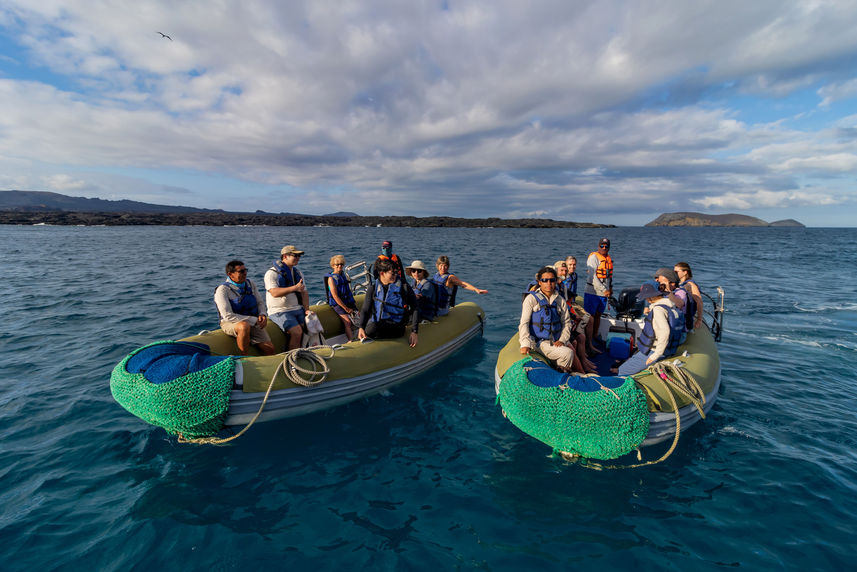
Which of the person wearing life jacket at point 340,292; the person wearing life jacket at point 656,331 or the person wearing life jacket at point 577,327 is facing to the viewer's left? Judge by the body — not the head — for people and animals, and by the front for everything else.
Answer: the person wearing life jacket at point 656,331

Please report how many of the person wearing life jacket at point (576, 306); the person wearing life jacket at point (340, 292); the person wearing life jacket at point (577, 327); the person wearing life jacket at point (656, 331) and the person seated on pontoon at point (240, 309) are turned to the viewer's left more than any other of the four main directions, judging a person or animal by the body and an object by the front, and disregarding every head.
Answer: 1

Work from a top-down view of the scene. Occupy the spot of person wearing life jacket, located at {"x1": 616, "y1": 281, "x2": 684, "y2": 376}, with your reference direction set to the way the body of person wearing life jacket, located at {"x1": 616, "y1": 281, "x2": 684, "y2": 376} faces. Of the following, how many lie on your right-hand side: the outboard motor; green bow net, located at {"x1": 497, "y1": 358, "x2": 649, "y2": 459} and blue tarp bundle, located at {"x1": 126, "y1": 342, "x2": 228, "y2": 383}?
1

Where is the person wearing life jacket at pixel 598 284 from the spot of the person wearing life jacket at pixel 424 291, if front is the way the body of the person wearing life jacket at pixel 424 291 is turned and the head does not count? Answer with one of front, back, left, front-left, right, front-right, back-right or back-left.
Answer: back-left

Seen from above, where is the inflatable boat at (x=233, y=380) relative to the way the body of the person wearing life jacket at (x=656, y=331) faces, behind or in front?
in front

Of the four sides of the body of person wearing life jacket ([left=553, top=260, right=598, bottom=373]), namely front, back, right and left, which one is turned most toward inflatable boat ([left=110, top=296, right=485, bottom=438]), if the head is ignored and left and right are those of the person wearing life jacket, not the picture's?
right

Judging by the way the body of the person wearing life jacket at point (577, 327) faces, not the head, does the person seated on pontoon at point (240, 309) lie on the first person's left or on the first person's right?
on the first person's right

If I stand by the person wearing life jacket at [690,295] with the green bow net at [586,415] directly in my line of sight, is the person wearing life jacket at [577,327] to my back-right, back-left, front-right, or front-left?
front-right

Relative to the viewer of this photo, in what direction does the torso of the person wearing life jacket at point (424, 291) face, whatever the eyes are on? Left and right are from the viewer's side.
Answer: facing the viewer and to the left of the viewer

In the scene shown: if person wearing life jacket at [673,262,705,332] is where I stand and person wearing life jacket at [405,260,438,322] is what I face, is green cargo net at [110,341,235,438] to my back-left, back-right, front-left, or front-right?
front-left

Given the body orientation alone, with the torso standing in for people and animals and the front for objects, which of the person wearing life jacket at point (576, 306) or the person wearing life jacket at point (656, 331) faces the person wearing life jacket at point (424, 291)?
the person wearing life jacket at point (656, 331)

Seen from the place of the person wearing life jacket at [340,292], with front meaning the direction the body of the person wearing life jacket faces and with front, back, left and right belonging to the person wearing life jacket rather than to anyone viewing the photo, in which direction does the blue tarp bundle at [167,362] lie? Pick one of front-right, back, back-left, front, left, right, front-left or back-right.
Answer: right

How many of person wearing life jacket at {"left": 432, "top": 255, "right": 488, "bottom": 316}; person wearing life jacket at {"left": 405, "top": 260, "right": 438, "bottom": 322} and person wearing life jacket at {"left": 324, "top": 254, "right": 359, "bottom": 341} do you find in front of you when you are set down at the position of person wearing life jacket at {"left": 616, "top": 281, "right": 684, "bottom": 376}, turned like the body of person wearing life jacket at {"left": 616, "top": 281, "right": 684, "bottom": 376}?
3

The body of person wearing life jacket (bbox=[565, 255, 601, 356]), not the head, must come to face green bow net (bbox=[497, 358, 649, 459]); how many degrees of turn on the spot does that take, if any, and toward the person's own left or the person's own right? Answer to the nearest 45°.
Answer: approximately 45° to the person's own right

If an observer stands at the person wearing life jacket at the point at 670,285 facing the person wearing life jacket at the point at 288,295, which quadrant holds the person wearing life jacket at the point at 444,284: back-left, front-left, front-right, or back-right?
front-right

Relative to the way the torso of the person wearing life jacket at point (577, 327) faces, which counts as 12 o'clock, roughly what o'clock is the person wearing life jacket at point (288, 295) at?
the person wearing life jacket at point (288, 295) is roughly at 4 o'clock from the person wearing life jacket at point (577, 327).

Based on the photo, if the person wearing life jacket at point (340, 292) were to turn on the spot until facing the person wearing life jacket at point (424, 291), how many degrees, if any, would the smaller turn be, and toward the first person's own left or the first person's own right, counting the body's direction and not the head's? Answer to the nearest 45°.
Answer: approximately 45° to the first person's own left

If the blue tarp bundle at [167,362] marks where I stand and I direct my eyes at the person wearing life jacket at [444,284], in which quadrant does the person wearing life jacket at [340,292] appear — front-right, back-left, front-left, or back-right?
front-left

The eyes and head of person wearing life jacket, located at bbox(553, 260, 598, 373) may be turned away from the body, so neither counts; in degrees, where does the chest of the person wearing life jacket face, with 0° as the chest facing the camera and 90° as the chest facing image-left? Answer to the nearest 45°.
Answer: approximately 315°

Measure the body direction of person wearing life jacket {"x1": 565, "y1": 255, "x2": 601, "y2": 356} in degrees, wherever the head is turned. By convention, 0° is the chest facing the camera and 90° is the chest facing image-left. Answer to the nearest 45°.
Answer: approximately 315°
